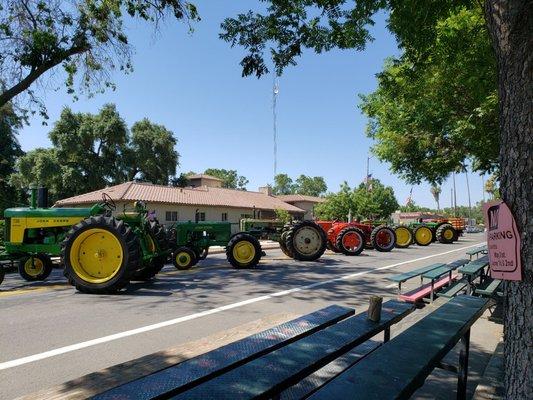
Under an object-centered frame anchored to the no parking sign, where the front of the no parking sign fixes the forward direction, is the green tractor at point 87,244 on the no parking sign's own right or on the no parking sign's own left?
on the no parking sign's own right

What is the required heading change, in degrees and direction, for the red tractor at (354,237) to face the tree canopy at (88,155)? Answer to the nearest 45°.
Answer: approximately 90° to its right

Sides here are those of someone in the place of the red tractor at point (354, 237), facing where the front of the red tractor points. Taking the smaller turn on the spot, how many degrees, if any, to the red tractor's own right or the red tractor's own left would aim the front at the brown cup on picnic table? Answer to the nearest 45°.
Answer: approximately 45° to the red tractor's own left

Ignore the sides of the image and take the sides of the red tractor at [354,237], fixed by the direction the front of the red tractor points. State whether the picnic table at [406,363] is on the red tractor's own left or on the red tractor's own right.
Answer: on the red tractor's own left

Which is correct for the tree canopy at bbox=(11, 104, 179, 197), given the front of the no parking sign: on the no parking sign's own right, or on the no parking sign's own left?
on the no parking sign's own right

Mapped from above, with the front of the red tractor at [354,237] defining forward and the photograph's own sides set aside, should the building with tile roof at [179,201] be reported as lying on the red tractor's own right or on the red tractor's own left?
on the red tractor's own right

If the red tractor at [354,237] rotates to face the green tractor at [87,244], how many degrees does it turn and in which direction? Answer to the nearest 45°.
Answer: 0° — it already faces it

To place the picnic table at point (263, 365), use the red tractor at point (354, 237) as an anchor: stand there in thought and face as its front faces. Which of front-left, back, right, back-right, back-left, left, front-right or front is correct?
front-left

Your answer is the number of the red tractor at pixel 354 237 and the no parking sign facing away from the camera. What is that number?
0

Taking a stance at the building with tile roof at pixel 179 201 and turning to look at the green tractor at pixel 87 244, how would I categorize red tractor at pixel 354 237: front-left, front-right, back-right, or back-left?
front-left

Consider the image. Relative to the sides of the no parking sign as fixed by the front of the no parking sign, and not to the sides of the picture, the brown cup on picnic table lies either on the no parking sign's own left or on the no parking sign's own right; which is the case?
on the no parking sign's own right

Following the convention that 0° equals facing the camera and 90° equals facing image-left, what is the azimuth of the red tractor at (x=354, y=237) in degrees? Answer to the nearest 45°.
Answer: approximately 45°

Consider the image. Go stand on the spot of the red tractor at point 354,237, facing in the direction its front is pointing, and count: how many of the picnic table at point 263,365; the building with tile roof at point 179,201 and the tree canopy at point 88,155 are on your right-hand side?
2

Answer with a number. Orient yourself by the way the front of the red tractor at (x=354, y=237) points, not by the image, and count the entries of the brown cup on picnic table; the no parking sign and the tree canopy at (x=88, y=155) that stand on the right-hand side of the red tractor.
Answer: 1

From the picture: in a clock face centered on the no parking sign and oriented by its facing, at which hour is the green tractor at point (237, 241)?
The green tractor is roughly at 3 o'clock from the no parking sign.

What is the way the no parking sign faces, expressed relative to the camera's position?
facing the viewer and to the left of the viewer

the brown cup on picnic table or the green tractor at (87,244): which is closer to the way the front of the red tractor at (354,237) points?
the green tractor
